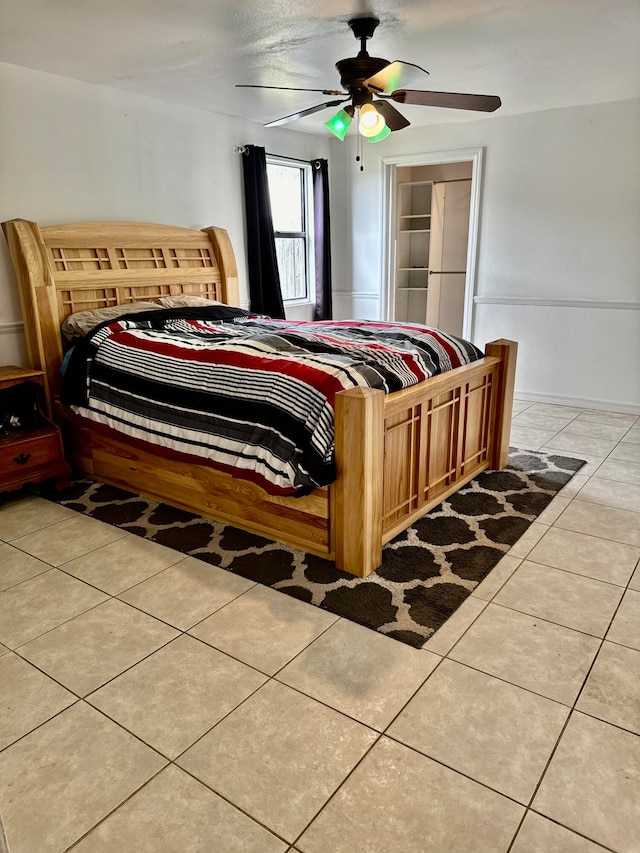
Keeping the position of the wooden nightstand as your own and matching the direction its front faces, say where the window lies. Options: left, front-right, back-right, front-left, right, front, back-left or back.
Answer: left

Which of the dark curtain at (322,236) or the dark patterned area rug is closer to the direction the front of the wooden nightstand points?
the dark patterned area rug

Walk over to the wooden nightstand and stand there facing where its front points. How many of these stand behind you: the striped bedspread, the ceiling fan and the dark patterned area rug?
0

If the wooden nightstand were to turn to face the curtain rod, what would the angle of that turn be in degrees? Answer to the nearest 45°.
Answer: approximately 90° to its left

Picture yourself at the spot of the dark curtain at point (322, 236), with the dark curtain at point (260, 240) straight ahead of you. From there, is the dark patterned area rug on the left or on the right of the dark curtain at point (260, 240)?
left

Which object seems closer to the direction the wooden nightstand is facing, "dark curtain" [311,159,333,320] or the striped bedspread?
the striped bedspread

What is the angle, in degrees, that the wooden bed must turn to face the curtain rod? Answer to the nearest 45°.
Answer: approximately 135° to its left

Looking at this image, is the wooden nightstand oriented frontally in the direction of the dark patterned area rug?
yes

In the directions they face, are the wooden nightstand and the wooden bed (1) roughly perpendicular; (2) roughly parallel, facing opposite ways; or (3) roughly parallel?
roughly parallel

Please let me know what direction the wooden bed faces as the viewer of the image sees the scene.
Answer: facing the viewer and to the right of the viewer

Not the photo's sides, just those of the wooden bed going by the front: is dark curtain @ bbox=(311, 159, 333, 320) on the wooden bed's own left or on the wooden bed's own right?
on the wooden bed's own left

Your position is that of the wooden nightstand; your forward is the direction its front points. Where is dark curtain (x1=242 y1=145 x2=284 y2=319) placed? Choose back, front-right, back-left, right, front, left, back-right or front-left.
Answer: left
